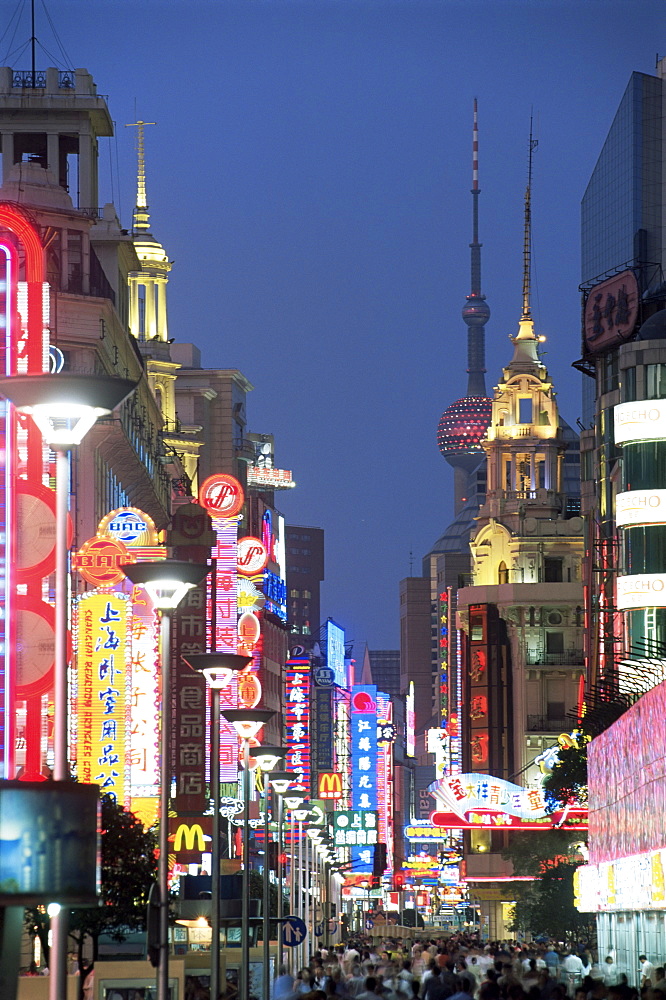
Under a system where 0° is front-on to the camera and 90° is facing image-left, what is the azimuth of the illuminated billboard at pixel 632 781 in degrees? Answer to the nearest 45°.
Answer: approximately 45°

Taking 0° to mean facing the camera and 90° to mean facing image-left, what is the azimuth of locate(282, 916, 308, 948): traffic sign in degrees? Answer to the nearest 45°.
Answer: approximately 0°

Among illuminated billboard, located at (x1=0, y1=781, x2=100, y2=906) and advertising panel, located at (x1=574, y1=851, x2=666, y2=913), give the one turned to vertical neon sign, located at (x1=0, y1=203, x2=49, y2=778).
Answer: the advertising panel
